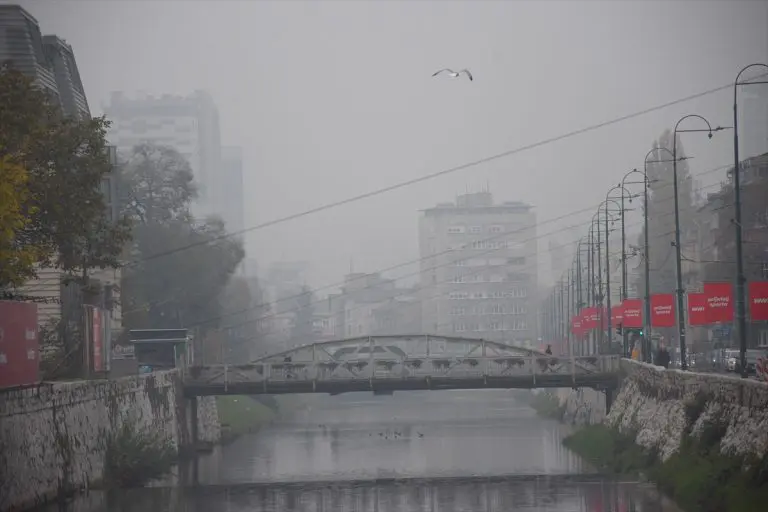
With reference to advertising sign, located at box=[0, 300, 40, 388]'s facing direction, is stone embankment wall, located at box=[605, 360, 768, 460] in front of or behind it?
in front

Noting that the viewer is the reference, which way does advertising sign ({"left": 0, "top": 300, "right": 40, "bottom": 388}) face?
facing the viewer and to the right of the viewer
